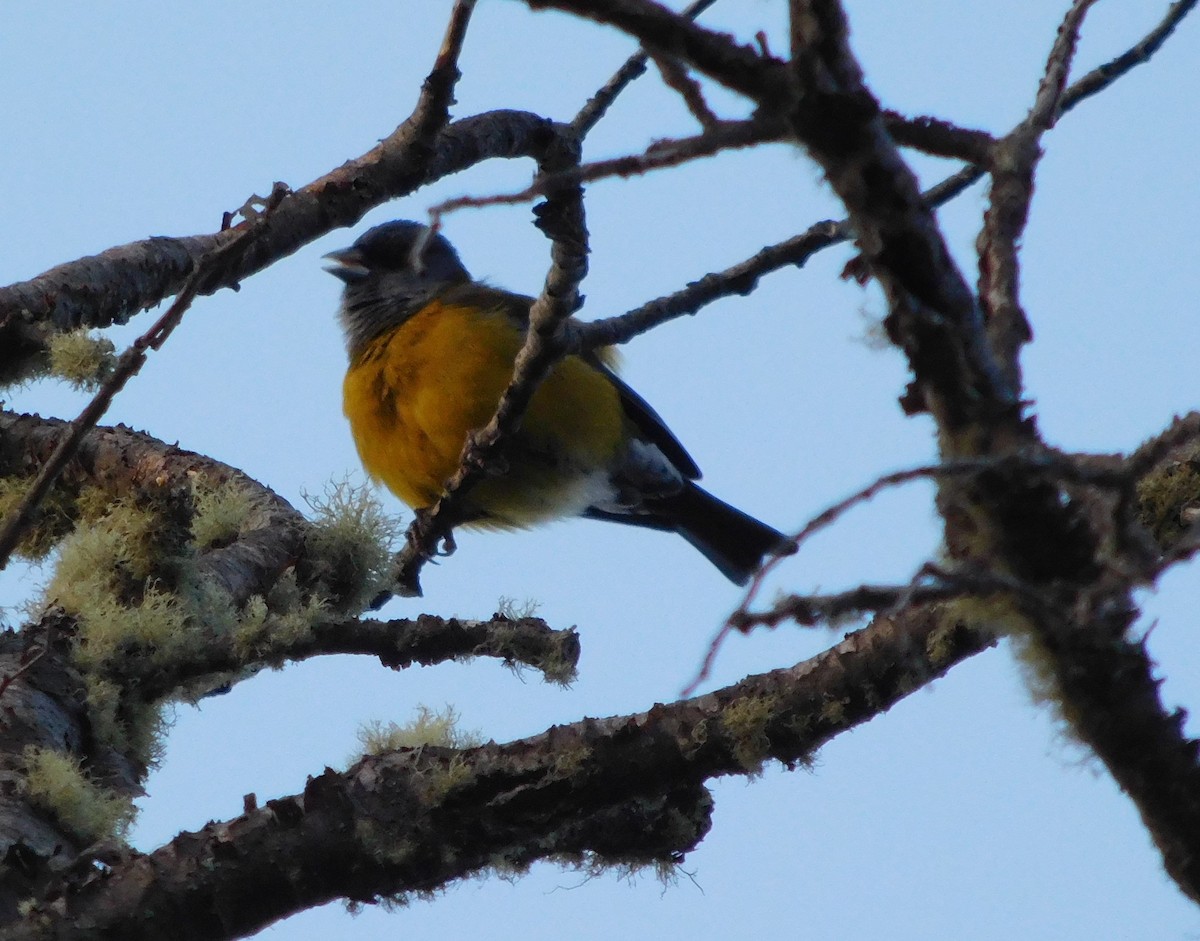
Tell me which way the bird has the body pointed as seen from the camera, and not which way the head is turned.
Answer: to the viewer's left

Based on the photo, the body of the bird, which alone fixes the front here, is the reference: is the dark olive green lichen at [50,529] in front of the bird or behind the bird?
in front
